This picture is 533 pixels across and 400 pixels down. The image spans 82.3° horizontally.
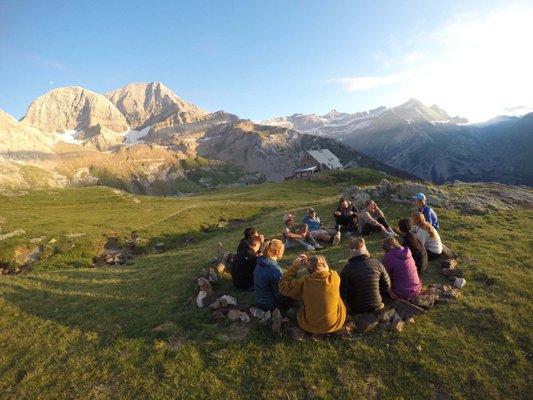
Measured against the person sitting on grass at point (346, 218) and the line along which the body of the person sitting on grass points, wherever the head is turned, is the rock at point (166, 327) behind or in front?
in front

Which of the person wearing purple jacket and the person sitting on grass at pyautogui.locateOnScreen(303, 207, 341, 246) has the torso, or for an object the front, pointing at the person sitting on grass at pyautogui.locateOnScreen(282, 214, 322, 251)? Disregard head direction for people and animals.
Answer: the person wearing purple jacket

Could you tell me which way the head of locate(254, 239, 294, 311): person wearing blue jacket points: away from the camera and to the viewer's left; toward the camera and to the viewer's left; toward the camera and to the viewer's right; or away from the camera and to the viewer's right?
away from the camera and to the viewer's right

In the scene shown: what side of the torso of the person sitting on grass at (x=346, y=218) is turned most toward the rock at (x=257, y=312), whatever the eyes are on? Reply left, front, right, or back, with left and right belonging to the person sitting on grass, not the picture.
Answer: front

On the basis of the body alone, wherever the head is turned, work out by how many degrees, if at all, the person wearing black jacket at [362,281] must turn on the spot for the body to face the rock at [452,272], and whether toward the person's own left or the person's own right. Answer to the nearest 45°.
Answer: approximately 45° to the person's own right

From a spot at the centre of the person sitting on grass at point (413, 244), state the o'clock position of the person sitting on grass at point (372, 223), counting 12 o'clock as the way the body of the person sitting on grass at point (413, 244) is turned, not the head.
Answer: the person sitting on grass at point (372, 223) is roughly at 1 o'clock from the person sitting on grass at point (413, 244).

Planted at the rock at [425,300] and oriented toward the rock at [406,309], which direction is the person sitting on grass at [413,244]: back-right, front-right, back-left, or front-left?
back-right

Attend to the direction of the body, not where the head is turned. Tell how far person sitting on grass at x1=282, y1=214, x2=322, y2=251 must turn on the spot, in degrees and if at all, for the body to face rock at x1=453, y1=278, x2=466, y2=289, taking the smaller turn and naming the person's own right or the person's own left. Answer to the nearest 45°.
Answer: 0° — they already face it

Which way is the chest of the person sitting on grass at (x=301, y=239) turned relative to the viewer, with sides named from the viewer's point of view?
facing the viewer and to the right of the viewer

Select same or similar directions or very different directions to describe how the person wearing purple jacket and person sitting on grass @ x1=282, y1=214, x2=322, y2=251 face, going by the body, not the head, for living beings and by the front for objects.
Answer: very different directions

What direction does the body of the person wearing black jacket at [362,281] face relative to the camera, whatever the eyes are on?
away from the camera
